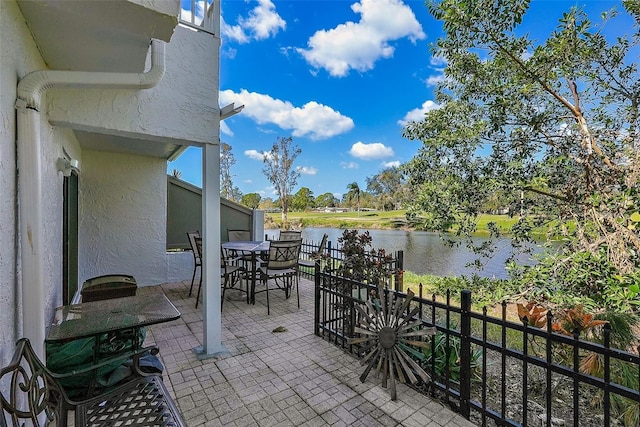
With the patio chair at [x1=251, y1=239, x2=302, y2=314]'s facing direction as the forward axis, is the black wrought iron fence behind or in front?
behind

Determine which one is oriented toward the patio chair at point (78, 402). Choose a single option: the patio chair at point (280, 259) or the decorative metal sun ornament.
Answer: the decorative metal sun ornament

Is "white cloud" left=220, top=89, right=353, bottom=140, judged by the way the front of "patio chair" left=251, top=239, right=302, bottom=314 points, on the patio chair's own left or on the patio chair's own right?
on the patio chair's own right

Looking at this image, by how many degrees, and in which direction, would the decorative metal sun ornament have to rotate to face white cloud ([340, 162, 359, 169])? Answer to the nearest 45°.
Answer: approximately 135° to its right

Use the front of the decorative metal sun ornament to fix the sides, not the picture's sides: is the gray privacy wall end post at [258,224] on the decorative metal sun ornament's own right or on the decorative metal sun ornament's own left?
on the decorative metal sun ornament's own right

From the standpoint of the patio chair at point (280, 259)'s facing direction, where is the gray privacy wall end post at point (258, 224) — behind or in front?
in front

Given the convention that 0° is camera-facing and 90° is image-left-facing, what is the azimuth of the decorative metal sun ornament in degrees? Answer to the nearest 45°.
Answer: approximately 45°

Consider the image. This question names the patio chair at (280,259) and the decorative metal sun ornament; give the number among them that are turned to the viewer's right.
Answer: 0

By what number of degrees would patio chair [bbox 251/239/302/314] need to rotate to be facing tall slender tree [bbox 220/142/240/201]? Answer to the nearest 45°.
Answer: approximately 45° to its right

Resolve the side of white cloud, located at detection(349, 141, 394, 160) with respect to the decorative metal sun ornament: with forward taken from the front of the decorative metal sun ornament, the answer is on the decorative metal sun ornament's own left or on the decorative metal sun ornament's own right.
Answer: on the decorative metal sun ornament's own right

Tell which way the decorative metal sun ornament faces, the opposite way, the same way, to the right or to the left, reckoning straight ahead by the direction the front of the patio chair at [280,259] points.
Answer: to the left

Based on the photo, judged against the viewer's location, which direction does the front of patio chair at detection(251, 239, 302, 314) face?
facing away from the viewer and to the left of the viewer

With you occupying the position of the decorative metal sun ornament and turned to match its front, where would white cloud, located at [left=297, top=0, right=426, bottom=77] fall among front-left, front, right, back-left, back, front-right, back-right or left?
back-right
